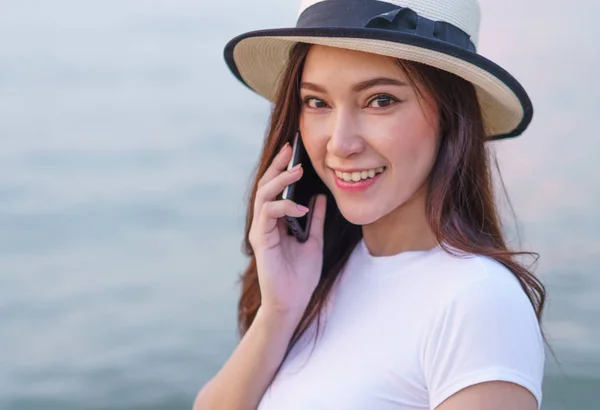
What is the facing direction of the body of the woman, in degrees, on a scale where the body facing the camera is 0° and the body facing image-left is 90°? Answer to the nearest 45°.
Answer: approximately 45°
